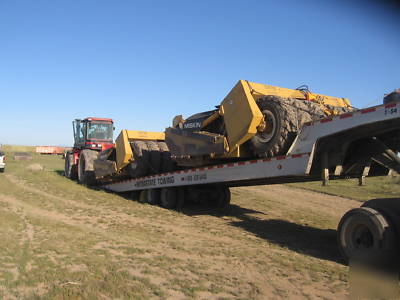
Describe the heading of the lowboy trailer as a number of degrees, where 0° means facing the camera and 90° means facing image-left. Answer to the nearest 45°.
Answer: approximately 315°

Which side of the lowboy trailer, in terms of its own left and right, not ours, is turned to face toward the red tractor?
back
